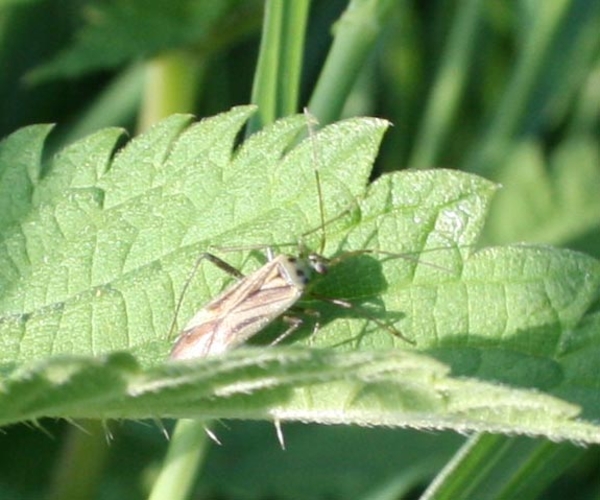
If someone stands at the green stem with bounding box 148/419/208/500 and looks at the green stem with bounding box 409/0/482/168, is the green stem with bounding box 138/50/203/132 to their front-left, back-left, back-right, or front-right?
front-left

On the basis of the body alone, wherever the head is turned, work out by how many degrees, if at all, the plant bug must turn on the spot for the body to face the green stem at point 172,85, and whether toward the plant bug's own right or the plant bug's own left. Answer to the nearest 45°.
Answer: approximately 45° to the plant bug's own left

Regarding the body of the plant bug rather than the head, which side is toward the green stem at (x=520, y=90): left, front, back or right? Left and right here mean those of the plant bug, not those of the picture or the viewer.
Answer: front

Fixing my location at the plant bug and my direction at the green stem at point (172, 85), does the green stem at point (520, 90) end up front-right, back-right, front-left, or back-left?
front-right

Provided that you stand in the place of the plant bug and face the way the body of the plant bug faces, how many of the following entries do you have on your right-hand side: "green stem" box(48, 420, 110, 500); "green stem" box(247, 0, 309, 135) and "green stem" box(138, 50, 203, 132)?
0

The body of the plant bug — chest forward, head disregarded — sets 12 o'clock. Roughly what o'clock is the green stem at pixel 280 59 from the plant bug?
The green stem is roughly at 11 o'clock from the plant bug.

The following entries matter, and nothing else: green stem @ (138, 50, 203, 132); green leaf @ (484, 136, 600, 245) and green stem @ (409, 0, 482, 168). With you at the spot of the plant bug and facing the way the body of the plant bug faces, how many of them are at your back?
0

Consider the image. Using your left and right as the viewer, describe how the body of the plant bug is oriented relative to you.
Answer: facing away from the viewer and to the right of the viewer

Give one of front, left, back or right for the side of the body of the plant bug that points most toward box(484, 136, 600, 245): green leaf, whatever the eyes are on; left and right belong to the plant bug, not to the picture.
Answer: front

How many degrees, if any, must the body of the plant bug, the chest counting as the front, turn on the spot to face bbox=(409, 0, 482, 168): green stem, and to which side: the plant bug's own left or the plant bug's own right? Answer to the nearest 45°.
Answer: approximately 45° to the plant bug's own left
